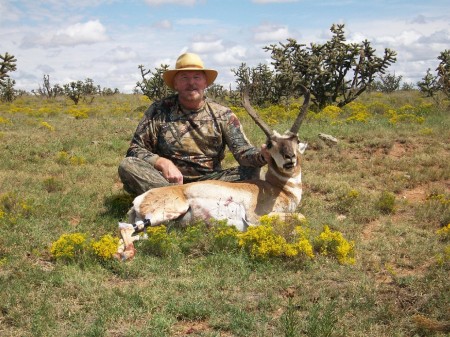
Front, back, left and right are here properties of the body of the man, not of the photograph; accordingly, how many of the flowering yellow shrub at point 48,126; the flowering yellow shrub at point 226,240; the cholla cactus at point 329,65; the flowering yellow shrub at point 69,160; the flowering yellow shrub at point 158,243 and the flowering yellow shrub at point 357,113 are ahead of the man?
2

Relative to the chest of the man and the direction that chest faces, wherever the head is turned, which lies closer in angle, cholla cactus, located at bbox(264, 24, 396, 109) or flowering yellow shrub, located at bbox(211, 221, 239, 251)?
the flowering yellow shrub

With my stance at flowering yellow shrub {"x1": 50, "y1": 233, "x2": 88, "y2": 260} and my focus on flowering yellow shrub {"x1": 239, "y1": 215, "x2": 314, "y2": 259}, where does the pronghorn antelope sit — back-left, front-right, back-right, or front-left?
front-left

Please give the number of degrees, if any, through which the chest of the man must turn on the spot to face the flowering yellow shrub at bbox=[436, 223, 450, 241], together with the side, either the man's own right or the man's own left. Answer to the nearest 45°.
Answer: approximately 45° to the man's own left

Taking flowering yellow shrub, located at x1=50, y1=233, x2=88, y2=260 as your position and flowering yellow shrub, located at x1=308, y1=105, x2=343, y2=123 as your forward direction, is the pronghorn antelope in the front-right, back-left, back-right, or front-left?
front-right

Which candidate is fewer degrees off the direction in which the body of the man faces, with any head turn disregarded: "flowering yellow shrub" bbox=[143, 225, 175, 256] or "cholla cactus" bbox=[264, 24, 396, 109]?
the flowering yellow shrub

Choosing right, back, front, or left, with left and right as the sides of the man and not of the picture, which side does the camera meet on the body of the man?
front

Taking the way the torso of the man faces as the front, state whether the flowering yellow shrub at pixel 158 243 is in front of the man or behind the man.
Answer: in front

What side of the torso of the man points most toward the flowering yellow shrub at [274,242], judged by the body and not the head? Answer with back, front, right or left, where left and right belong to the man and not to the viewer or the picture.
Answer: front

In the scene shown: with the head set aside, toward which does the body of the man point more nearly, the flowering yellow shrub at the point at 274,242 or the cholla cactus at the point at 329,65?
the flowering yellow shrub

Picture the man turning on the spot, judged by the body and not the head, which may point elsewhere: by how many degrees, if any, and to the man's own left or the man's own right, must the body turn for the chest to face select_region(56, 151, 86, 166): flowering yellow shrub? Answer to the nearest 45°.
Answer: approximately 135° to the man's own right

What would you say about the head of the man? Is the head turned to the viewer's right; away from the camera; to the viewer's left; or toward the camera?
toward the camera

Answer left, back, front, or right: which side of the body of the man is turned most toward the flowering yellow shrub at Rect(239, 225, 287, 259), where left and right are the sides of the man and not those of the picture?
front

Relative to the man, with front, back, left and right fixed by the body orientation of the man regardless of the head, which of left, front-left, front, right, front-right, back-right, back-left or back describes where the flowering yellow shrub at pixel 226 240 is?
front

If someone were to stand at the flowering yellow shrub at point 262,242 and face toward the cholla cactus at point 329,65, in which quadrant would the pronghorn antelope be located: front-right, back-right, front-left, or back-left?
front-left

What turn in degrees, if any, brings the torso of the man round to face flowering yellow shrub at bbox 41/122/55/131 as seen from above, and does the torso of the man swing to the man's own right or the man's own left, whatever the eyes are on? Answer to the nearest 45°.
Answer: approximately 135° to the man's own right

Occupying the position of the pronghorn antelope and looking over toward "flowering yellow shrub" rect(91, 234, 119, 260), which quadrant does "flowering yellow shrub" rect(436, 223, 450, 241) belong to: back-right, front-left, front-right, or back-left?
back-left

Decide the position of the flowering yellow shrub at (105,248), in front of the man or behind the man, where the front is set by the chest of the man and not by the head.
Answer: in front

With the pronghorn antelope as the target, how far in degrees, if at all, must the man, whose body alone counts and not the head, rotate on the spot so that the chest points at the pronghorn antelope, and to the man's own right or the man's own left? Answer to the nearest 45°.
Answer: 0° — they already face it

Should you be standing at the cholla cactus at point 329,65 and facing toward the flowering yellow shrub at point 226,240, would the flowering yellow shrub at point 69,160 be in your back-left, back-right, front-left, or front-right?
front-right
